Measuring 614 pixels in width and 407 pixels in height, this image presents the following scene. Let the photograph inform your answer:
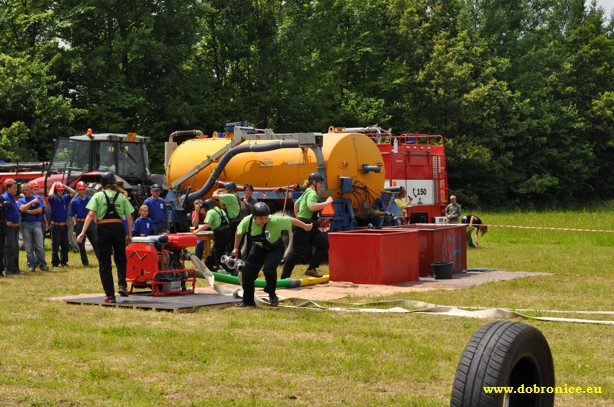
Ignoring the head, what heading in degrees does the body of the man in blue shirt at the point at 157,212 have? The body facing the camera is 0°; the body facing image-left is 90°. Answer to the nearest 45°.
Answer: approximately 0°

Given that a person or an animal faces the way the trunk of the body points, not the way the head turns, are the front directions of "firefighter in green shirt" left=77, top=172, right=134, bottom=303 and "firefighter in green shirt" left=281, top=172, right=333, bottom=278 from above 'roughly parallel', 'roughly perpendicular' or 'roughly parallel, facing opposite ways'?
roughly perpendicular

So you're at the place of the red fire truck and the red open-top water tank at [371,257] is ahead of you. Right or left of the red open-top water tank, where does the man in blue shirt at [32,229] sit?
right
